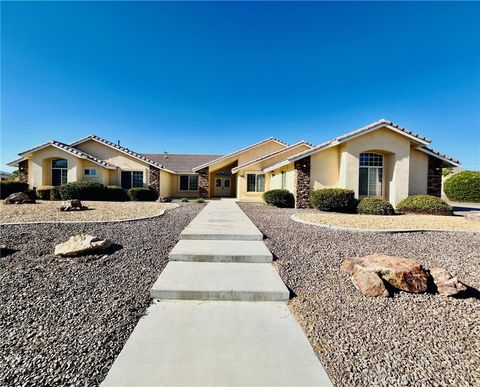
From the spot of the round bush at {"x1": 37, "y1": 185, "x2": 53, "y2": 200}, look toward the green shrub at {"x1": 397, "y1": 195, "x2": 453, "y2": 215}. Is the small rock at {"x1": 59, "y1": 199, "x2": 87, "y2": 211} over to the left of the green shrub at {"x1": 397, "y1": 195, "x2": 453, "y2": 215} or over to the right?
right

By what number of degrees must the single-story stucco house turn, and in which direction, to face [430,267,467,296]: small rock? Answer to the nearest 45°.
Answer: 0° — it already faces it

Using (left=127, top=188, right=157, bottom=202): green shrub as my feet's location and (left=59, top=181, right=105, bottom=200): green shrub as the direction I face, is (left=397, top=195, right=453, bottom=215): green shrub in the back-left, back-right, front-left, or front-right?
back-left

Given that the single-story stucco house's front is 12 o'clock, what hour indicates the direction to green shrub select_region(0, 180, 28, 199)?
The green shrub is roughly at 3 o'clock from the single-story stucco house.

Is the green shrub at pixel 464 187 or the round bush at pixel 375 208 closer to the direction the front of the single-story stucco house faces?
the round bush

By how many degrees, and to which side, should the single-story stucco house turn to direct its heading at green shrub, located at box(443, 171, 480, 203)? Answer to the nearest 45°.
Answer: approximately 90° to its left

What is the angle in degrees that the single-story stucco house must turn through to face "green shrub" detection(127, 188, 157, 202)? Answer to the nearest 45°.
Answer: approximately 90° to its right

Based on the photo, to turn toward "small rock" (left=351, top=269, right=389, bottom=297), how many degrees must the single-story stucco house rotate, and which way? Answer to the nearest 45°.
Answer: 0° — it already faces it

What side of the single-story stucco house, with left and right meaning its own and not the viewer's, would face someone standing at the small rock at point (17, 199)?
right

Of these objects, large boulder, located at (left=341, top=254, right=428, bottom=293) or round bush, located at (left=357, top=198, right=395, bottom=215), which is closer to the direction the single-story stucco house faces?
the large boulder
